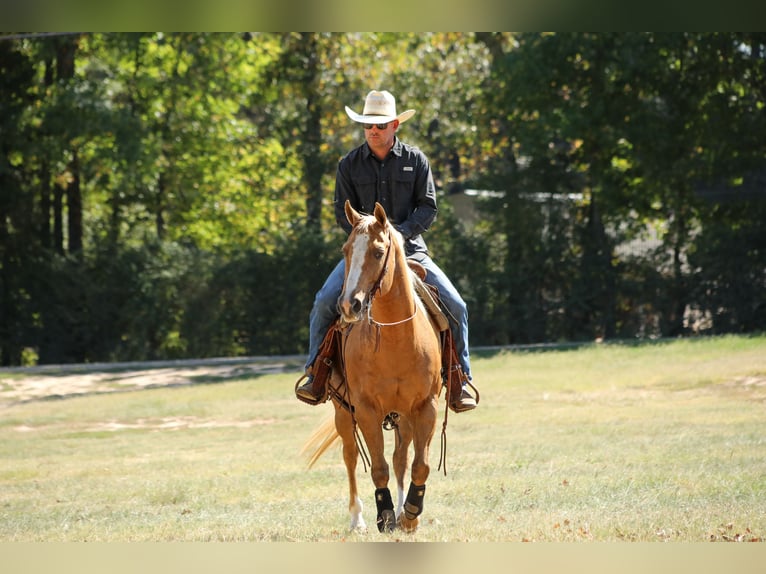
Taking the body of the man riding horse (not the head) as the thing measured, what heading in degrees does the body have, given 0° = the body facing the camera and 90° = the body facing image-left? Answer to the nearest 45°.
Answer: approximately 0°

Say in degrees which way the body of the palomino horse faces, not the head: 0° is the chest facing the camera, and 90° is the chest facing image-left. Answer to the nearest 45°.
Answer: approximately 0°
